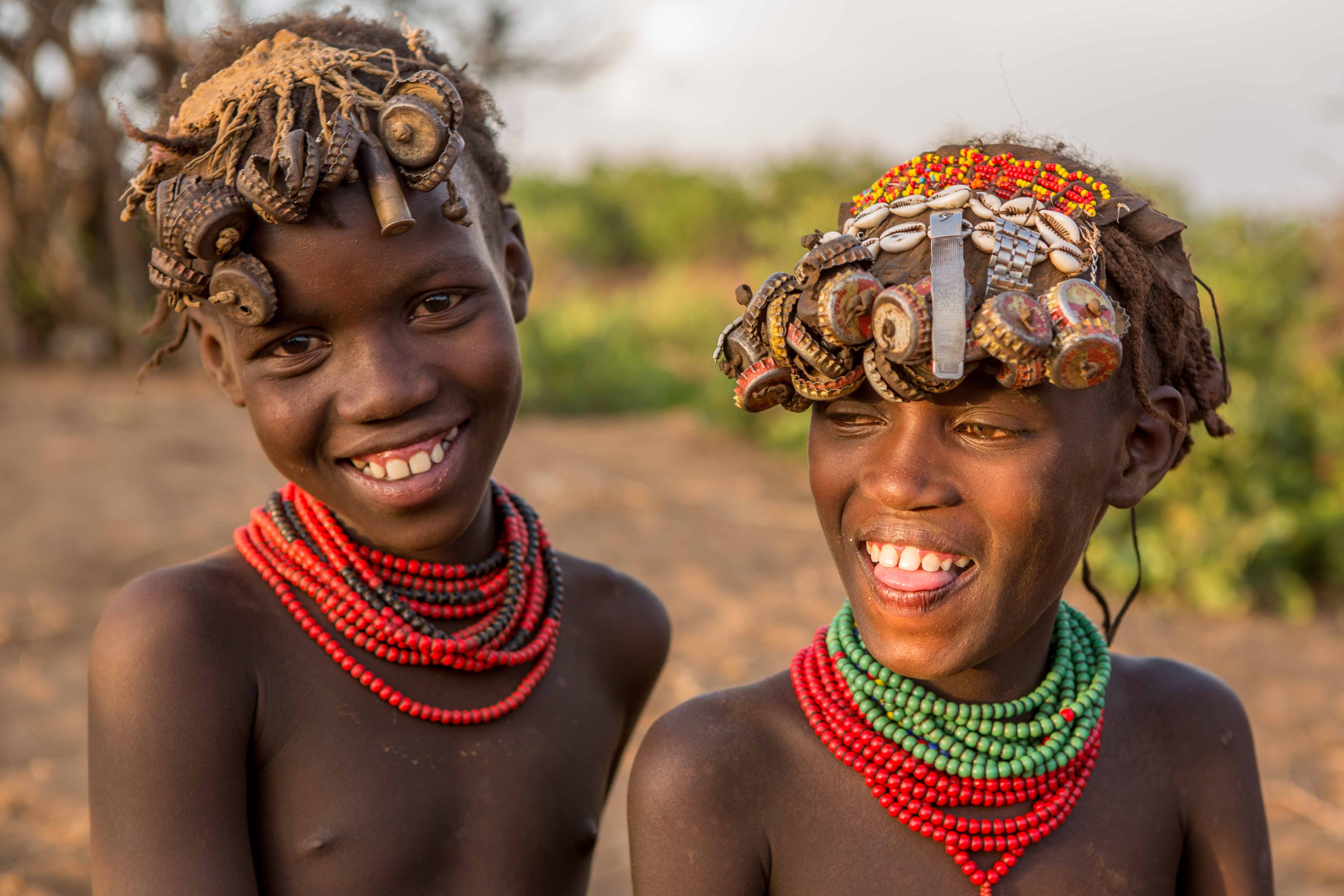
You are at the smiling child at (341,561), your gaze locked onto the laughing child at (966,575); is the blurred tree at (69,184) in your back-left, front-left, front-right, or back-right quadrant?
back-left

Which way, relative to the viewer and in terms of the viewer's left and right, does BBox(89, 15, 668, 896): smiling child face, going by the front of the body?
facing the viewer and to the right of the viewer

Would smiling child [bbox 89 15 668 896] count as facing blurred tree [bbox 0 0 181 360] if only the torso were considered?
no

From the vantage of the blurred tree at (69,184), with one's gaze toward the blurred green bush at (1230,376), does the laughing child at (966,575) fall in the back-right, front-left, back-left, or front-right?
front-right

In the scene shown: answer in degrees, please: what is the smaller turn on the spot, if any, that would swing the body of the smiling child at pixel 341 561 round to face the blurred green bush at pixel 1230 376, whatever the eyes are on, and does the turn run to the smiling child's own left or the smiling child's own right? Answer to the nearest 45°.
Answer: approximately 90° to the smiling child's own left

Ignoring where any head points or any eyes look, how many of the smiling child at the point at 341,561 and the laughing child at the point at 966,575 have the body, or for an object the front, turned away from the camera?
0

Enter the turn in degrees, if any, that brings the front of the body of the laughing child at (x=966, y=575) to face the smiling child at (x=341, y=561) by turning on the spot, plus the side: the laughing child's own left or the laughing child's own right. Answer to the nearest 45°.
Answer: approximately 90° to the laughing child's own right

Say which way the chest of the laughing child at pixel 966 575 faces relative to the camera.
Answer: toward the camera

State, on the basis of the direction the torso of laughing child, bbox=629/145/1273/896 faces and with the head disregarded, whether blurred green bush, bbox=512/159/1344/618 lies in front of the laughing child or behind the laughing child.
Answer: behind

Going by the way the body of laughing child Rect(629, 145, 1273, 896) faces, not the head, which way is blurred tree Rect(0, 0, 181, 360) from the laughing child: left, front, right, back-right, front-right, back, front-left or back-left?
back-right

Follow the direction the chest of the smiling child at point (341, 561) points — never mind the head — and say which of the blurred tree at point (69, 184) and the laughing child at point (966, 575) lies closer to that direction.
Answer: the laughing child

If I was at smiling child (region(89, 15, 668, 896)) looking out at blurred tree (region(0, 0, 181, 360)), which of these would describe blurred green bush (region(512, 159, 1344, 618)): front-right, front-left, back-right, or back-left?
front-right

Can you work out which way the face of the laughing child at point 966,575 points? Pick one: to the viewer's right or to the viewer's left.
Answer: to the viewer's left

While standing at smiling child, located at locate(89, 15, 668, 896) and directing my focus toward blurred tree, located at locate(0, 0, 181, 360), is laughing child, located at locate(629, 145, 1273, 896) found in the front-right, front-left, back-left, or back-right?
back-right

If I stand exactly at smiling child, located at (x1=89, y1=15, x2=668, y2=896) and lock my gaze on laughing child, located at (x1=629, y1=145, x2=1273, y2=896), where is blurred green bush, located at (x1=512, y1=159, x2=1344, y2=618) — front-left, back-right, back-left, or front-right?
front-left
